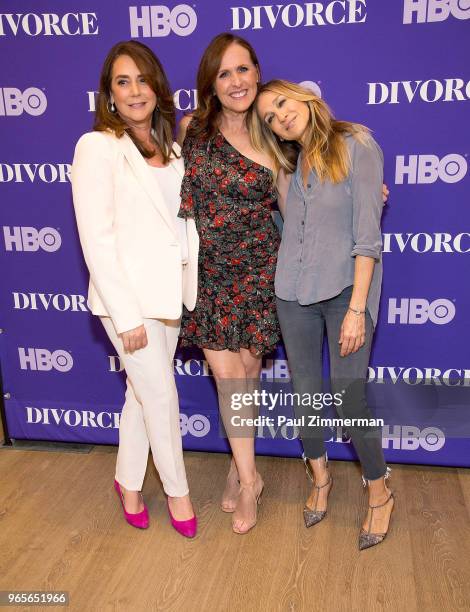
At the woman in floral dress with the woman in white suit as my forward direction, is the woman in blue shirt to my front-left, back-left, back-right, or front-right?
back-left

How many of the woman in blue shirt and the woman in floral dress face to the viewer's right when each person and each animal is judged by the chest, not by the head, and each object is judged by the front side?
0

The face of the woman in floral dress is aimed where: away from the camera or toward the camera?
toward the camera

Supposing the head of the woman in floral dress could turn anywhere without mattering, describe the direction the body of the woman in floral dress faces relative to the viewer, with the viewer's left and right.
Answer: facing the viewer

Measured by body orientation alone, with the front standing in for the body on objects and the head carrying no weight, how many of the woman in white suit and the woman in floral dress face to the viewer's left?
0

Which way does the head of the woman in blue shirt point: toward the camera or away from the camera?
toward the camera

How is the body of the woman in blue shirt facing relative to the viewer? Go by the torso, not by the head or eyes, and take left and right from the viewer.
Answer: facing the viewer and to the left of the viewer
